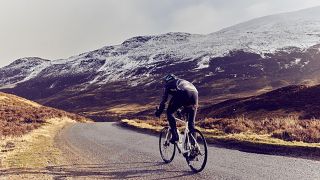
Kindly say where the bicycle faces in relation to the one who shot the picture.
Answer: facing away from the viewer and to the left of the viewer

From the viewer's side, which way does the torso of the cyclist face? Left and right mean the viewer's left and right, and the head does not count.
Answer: facing away from the viewer and to the left of the viewer
